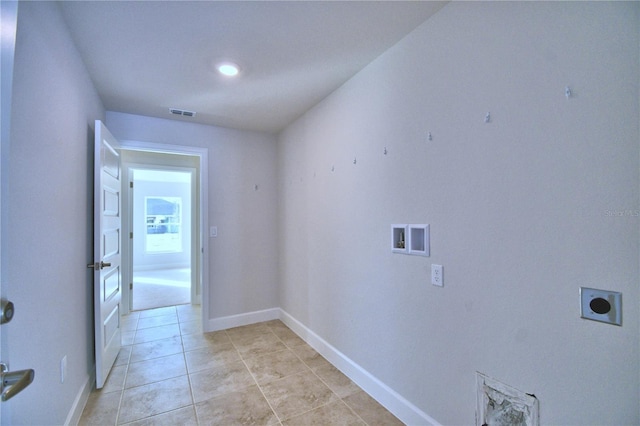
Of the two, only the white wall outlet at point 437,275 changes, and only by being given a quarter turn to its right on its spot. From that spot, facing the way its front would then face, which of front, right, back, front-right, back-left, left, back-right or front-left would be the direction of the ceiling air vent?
front-left

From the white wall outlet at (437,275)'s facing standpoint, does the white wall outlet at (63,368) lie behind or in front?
in front

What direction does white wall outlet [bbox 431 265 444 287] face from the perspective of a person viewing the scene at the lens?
facing the viewer and to the left of the viewer

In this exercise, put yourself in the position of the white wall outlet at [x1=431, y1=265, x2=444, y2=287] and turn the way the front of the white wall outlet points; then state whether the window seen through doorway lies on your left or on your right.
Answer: on your right

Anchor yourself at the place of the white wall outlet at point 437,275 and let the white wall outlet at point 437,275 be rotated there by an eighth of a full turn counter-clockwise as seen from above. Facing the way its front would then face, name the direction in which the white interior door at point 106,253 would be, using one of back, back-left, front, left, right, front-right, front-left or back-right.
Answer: right

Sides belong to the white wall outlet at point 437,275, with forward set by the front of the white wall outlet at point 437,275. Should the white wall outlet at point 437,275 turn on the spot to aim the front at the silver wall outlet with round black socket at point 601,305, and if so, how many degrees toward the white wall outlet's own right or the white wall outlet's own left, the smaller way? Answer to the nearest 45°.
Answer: approximately 90° to the white wall outlet's own left

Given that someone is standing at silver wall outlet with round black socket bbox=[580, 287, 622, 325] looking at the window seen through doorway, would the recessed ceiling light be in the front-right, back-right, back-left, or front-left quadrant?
front-left
